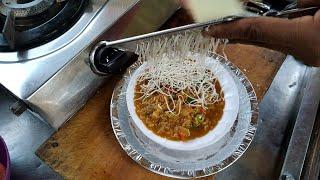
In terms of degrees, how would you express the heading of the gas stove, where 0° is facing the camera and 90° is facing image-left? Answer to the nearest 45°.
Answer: approximately 315°

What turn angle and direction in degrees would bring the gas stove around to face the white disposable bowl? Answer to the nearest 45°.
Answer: approximately 45° to its left
